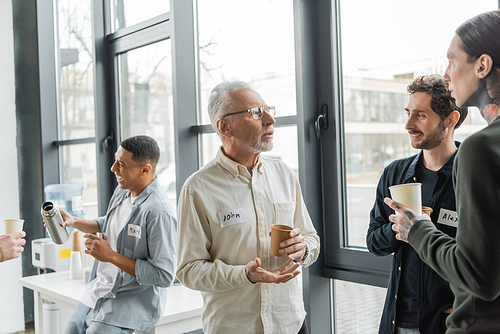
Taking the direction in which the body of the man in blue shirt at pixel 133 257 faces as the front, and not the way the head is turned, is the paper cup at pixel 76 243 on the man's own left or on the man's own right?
on the man's own right

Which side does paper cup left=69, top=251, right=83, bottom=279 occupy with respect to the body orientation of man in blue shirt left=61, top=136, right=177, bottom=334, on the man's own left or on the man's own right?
on the man's own right

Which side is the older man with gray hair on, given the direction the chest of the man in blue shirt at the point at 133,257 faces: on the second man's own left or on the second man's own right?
on the second man's own left

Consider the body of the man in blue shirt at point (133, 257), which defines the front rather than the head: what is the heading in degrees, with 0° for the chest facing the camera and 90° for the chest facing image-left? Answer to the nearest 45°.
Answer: approximately 45°

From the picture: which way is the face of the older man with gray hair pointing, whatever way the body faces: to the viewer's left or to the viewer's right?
to the viewer's right
